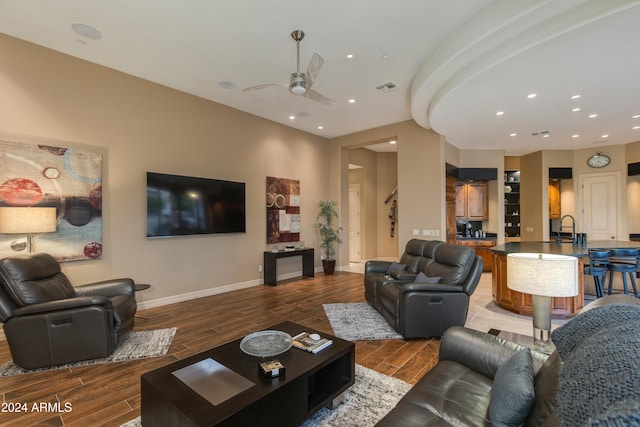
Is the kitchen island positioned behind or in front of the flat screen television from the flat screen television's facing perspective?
in front

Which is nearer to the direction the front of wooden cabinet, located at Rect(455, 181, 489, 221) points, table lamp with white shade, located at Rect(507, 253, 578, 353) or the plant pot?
the table lamp with white shade

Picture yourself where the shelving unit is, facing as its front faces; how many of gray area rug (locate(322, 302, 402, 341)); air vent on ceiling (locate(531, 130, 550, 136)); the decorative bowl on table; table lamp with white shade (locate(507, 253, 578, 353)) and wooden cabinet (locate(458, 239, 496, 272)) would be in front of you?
5

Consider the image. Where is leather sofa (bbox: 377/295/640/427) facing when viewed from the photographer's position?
facing to the left of the viewer

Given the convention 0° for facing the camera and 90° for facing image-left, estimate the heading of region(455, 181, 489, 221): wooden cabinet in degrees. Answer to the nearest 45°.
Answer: approximately 0°

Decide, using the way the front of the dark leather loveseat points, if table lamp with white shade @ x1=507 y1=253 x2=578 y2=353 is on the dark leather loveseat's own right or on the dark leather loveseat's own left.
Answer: on the dark leather loveseat's own left

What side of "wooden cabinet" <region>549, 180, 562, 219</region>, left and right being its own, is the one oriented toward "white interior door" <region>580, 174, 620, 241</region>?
left

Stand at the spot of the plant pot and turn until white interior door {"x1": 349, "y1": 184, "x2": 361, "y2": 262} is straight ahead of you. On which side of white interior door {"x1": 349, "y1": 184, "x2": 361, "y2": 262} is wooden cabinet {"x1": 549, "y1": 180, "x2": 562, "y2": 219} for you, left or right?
right
